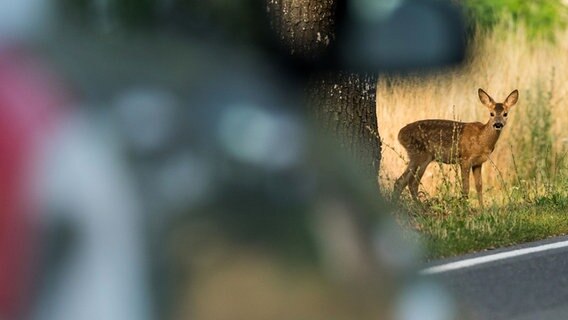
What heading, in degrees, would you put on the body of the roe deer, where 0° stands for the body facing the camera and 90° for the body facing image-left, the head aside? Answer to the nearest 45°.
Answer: approximately 270°
